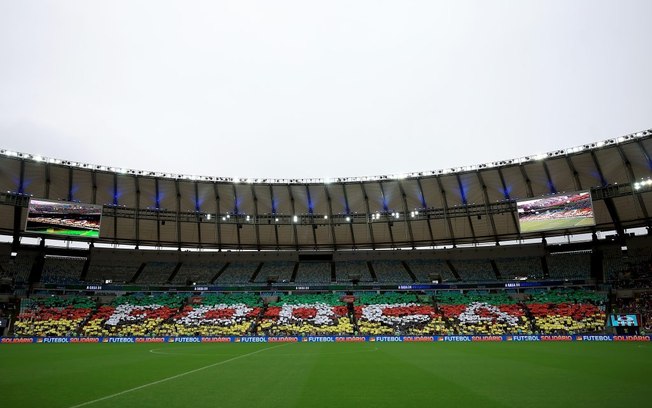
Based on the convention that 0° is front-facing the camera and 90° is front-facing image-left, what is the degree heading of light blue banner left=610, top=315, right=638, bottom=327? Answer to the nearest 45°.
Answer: approximately 0°
